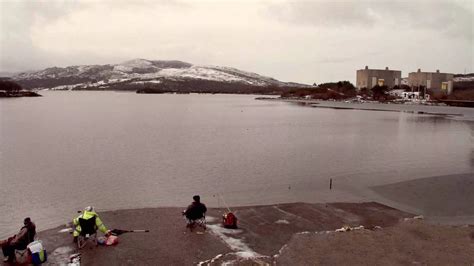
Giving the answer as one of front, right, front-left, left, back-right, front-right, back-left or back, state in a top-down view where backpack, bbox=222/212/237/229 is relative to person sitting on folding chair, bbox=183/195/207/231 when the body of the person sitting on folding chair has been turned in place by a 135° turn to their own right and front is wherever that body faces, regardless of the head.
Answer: front-left

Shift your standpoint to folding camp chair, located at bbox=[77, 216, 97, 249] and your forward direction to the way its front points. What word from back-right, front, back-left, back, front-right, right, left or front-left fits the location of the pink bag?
right

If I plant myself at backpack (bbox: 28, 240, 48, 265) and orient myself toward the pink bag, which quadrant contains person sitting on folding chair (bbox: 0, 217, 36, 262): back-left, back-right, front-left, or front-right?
back-left

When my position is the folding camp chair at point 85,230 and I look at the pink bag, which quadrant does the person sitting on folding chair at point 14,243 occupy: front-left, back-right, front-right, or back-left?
back-right

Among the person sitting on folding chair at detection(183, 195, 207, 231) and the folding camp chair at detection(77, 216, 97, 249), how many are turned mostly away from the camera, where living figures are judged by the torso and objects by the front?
2

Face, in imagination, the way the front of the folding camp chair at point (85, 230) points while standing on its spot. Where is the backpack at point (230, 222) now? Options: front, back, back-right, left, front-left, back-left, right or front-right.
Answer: right

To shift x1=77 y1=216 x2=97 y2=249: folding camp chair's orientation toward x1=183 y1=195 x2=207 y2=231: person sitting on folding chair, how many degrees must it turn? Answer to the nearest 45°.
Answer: approximately 90° to its right

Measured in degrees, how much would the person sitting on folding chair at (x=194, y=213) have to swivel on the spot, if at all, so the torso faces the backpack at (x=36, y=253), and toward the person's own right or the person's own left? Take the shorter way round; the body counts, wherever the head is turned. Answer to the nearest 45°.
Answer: approximately 135° to the person's own left

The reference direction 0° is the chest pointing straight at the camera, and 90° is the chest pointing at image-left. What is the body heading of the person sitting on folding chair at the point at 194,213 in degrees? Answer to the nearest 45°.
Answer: approximately 180°

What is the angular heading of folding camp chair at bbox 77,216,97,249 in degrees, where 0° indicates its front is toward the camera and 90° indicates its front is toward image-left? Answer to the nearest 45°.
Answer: approximately 180°

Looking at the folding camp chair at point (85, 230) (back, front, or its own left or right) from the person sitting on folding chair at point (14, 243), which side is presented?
left
